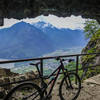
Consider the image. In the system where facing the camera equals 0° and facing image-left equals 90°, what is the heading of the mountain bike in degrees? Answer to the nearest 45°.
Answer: approximately 225°

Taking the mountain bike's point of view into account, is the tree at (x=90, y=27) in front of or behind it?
in front
